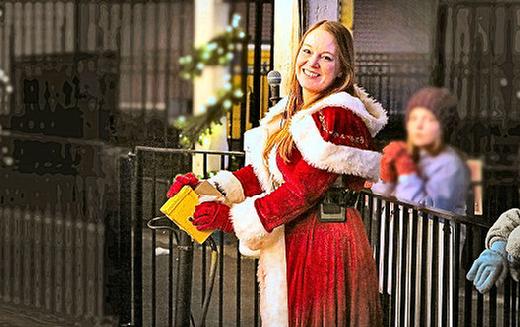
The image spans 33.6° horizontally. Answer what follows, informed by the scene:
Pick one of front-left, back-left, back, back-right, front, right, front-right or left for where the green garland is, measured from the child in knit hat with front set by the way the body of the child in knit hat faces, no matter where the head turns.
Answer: front-right

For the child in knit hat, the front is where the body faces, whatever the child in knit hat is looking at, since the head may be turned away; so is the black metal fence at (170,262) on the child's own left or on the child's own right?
on the child's own right

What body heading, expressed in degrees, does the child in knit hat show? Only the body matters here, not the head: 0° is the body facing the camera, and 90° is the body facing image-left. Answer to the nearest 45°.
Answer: approximately 45°

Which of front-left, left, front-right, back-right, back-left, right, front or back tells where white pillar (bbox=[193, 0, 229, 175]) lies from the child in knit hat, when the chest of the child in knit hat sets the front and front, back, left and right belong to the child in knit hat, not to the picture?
front-right

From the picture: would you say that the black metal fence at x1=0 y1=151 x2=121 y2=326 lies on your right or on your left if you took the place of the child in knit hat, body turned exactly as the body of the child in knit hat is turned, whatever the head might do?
on your right
